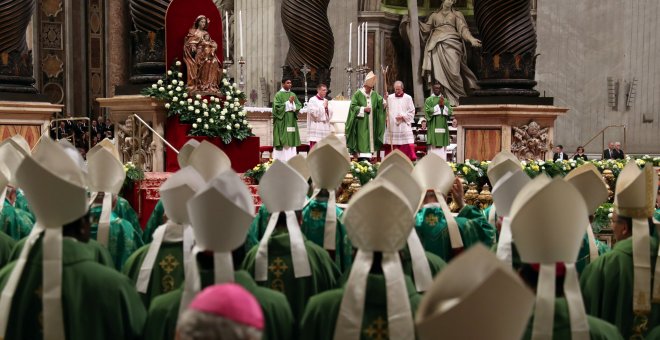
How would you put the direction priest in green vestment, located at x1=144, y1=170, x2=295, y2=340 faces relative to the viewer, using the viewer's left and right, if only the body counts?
facing away from the viewer

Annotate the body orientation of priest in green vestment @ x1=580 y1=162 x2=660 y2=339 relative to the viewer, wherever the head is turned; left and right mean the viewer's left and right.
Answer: facing away from the viewer and to the left of the viewer

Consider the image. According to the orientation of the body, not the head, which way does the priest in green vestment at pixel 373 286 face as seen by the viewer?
away from the camera

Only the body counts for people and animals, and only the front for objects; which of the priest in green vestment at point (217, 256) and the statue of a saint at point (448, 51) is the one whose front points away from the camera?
the priest in green vestment

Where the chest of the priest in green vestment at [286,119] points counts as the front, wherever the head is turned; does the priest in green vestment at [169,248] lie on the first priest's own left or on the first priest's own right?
on the first priest's own right

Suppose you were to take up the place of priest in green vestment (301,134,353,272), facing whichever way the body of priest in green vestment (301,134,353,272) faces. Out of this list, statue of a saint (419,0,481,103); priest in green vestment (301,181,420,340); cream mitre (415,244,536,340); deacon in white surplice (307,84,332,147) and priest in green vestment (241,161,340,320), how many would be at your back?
3

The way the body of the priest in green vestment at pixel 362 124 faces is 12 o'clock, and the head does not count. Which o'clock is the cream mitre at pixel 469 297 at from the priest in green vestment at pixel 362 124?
the cream mitre at pixel 469 297 is roughly at 12 o'clock from the priest in green vestment at pixel 362 124.

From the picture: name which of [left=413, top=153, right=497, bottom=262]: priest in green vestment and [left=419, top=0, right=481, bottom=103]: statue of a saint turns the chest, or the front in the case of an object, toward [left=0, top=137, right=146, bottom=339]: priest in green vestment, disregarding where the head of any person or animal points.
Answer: the statue of a saint

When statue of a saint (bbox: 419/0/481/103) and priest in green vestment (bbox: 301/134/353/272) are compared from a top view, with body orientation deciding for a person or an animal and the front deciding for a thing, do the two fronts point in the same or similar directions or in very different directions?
very different directions

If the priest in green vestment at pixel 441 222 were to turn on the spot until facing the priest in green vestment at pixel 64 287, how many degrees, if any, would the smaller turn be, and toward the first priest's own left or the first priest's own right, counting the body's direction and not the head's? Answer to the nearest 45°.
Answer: approximately 135° to the first priest's own left
